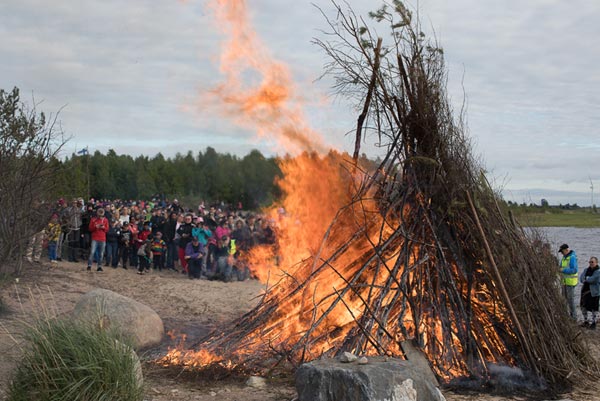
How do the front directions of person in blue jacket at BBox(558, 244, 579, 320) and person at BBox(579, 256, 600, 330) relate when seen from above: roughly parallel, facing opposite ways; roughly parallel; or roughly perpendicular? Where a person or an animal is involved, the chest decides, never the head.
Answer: roughly parallel

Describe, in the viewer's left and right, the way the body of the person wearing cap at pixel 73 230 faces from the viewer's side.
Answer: facing the viewer and to the right of the viewer

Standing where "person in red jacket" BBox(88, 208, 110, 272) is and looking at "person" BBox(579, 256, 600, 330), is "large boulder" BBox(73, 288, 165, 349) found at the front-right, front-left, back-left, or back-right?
front-right

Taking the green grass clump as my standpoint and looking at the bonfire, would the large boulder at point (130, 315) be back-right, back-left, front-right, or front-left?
front-left

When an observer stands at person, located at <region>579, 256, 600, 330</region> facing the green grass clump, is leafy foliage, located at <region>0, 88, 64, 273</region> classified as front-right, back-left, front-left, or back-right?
front-right

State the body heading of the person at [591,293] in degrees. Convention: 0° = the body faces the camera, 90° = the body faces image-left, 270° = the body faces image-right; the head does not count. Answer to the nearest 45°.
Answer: approximately 45°

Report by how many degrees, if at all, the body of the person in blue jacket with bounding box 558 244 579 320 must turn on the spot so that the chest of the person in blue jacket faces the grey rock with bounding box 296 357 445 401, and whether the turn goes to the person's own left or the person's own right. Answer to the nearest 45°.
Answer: approximately 45° to the person's own left

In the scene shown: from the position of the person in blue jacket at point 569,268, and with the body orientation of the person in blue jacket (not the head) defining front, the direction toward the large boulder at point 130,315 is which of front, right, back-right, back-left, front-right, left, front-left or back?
front

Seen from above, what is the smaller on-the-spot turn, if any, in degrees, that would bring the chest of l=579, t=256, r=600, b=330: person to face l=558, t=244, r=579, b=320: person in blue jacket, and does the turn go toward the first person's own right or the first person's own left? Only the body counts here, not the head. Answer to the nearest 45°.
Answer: approximately 90° to the first person's own right

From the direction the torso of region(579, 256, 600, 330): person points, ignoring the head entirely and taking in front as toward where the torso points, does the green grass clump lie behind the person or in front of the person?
in front

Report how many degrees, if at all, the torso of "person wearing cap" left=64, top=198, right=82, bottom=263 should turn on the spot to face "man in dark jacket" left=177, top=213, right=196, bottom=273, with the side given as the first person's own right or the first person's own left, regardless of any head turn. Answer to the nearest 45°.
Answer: approximately 45° to the first person's own left

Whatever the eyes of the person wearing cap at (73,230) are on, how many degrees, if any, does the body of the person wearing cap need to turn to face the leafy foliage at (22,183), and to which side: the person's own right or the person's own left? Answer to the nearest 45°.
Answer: approximately 45° to the person's own right

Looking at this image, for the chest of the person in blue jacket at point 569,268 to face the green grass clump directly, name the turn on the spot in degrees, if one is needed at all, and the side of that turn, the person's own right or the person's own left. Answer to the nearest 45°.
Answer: approximately 45° to the person's own left

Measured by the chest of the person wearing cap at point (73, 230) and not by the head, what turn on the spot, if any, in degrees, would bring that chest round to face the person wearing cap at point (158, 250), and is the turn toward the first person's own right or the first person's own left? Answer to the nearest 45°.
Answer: approximately 45° to the first person's own left

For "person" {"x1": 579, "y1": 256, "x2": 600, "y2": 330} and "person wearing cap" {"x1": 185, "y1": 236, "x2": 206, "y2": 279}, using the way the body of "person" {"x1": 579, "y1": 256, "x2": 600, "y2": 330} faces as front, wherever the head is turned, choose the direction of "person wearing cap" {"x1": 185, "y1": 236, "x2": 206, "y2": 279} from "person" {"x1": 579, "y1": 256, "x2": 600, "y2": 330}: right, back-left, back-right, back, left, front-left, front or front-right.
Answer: front-right

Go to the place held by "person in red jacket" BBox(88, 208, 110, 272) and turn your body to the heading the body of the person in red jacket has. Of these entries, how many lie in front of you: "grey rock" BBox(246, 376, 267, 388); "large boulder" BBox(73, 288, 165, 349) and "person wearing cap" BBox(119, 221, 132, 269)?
2

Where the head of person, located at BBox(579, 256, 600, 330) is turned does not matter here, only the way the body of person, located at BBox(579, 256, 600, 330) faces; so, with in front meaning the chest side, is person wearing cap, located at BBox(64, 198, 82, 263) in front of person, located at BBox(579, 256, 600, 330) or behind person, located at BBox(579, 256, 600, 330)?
in front

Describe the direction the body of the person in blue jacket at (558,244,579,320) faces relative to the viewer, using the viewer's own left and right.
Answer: facing the viewer and to the left of the viewer

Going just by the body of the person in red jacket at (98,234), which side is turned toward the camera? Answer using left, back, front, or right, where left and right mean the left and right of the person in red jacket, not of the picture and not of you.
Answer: front
